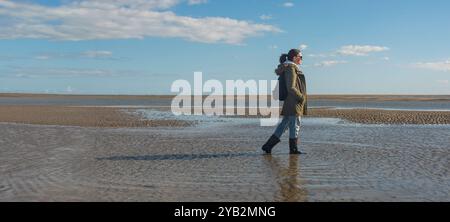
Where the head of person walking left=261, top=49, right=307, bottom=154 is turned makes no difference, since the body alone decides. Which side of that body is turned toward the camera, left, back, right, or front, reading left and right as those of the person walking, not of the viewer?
right

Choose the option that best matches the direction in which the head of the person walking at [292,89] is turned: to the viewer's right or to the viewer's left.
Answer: to the viewer's right
